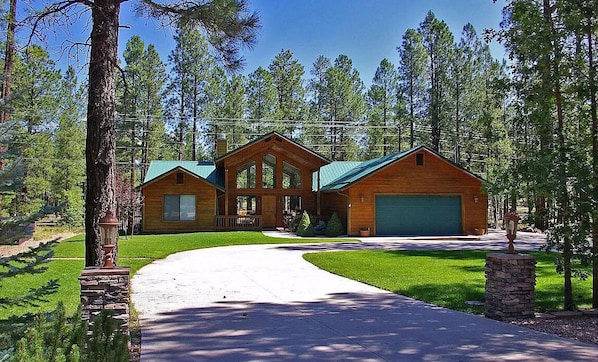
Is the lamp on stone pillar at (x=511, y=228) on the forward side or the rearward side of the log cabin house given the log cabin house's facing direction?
on the forward side

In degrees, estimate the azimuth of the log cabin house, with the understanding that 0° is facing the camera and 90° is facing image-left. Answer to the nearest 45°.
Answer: approximately 0°

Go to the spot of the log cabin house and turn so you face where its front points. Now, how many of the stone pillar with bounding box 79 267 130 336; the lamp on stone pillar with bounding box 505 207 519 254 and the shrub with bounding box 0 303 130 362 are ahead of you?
3

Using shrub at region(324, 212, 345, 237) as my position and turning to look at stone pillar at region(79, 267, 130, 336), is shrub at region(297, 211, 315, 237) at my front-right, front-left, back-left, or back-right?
front-right

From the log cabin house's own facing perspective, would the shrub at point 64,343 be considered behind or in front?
in front

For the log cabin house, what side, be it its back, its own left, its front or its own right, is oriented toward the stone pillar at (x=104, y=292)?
front

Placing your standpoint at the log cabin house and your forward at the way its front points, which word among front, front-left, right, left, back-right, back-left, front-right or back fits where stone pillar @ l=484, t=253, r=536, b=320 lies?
front

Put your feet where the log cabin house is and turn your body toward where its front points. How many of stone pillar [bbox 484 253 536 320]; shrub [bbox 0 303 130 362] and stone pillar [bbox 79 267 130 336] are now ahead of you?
3

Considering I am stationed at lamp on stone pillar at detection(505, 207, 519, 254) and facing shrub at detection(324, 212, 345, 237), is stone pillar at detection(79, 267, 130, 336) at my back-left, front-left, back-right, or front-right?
back-left
